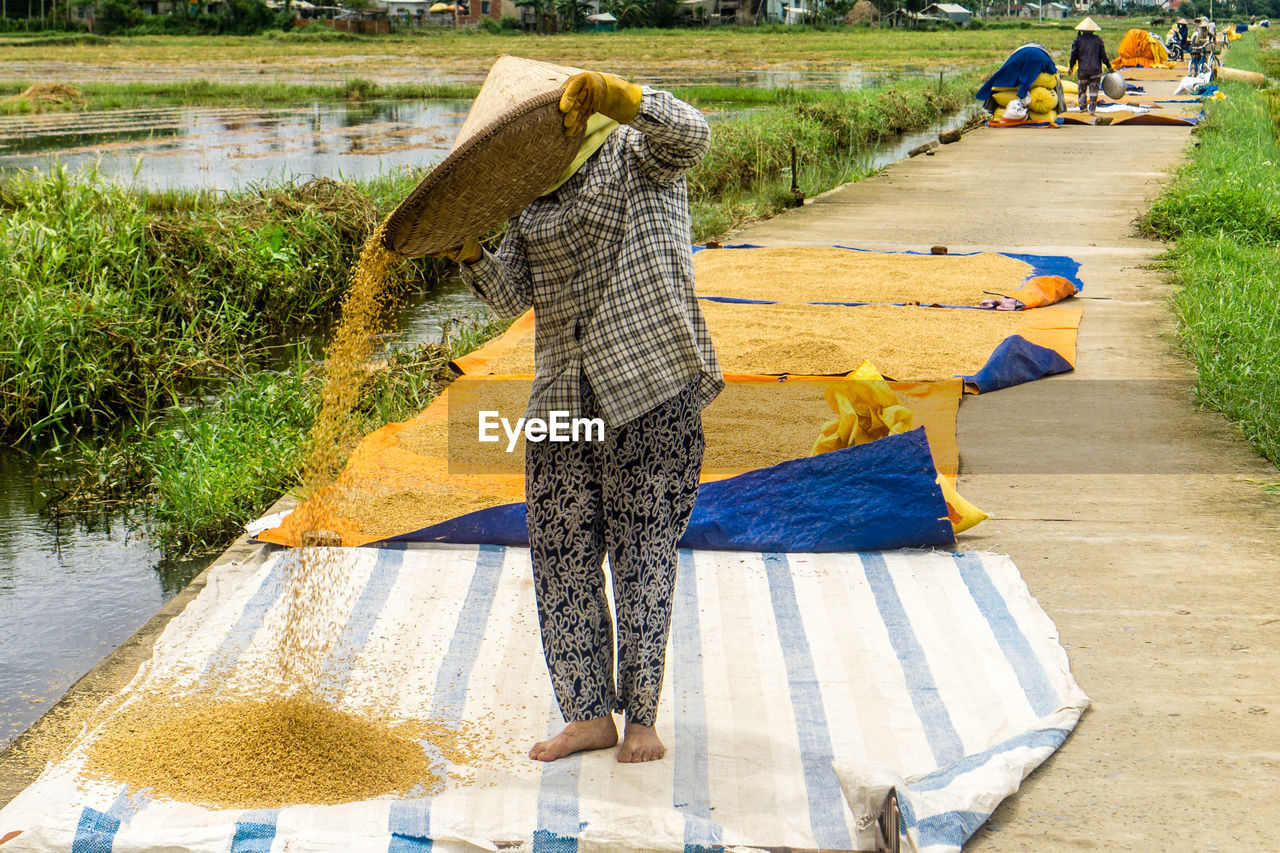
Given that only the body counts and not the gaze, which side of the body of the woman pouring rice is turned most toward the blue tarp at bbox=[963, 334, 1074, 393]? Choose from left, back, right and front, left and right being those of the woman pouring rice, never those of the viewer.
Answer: back

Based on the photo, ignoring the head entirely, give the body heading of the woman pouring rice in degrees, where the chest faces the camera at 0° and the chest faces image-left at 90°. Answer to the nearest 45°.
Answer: approximately 45°

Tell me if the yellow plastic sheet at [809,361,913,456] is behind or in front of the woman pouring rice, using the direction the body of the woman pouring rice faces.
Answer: behind

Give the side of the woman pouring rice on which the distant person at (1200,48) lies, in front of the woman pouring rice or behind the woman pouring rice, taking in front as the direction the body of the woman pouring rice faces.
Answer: behind

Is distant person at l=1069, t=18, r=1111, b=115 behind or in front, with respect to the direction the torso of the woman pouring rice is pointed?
behind

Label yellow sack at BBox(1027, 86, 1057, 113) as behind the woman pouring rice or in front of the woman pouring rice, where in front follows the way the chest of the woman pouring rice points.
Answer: behind

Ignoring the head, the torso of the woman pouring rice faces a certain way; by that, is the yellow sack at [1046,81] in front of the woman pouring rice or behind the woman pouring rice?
behind

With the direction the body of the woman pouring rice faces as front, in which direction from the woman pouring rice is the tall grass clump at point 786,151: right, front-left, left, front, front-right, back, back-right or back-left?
back-right

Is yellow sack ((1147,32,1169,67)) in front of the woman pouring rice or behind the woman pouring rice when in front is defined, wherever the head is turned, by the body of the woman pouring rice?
behind
